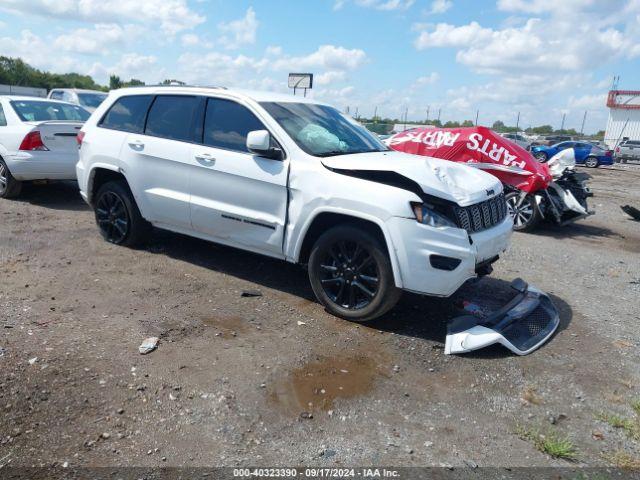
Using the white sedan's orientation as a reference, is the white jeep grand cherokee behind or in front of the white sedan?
behind

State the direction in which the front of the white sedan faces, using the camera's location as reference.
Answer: facing away from the viewer and to the left of the viewer

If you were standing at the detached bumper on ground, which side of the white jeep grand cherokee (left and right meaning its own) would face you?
front

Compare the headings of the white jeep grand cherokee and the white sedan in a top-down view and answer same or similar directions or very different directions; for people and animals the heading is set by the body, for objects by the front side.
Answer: very different directions

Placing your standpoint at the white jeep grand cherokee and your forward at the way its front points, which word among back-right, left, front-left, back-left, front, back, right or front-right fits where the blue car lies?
left

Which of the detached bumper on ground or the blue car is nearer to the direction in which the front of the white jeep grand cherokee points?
the detached bumper on ground

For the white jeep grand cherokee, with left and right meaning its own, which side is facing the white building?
left

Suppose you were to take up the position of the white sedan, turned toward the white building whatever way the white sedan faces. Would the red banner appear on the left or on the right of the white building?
right

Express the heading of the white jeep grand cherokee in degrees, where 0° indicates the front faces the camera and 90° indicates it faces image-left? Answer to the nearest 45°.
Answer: approximately 315°

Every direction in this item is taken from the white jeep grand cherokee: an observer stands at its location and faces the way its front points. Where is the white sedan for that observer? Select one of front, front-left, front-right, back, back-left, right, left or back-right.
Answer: back

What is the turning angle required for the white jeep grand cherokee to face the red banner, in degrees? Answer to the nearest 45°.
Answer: approximately 90° to its left
